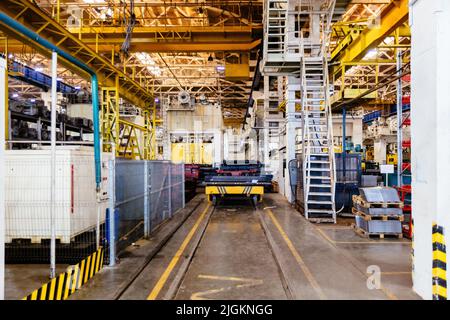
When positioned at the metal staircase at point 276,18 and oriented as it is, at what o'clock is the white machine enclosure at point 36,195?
The white machine enclosure is roughly at 1 o'clock from the metal staircase.

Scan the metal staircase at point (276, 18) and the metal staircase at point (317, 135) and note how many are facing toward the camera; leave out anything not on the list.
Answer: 2

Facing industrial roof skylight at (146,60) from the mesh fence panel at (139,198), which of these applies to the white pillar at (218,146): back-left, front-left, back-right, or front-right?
front-right

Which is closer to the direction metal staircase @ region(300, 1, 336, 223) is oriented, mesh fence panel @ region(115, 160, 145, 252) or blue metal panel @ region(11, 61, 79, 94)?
the mesh fence panel

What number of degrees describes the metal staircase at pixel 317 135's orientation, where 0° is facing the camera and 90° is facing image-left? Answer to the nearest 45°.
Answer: approximately 0°

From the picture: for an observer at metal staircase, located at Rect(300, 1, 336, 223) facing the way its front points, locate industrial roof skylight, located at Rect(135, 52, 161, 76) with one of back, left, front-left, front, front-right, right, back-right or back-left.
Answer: back-right

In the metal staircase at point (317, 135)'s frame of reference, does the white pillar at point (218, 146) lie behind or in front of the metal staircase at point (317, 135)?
behind

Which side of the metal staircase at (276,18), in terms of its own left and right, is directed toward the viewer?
front
